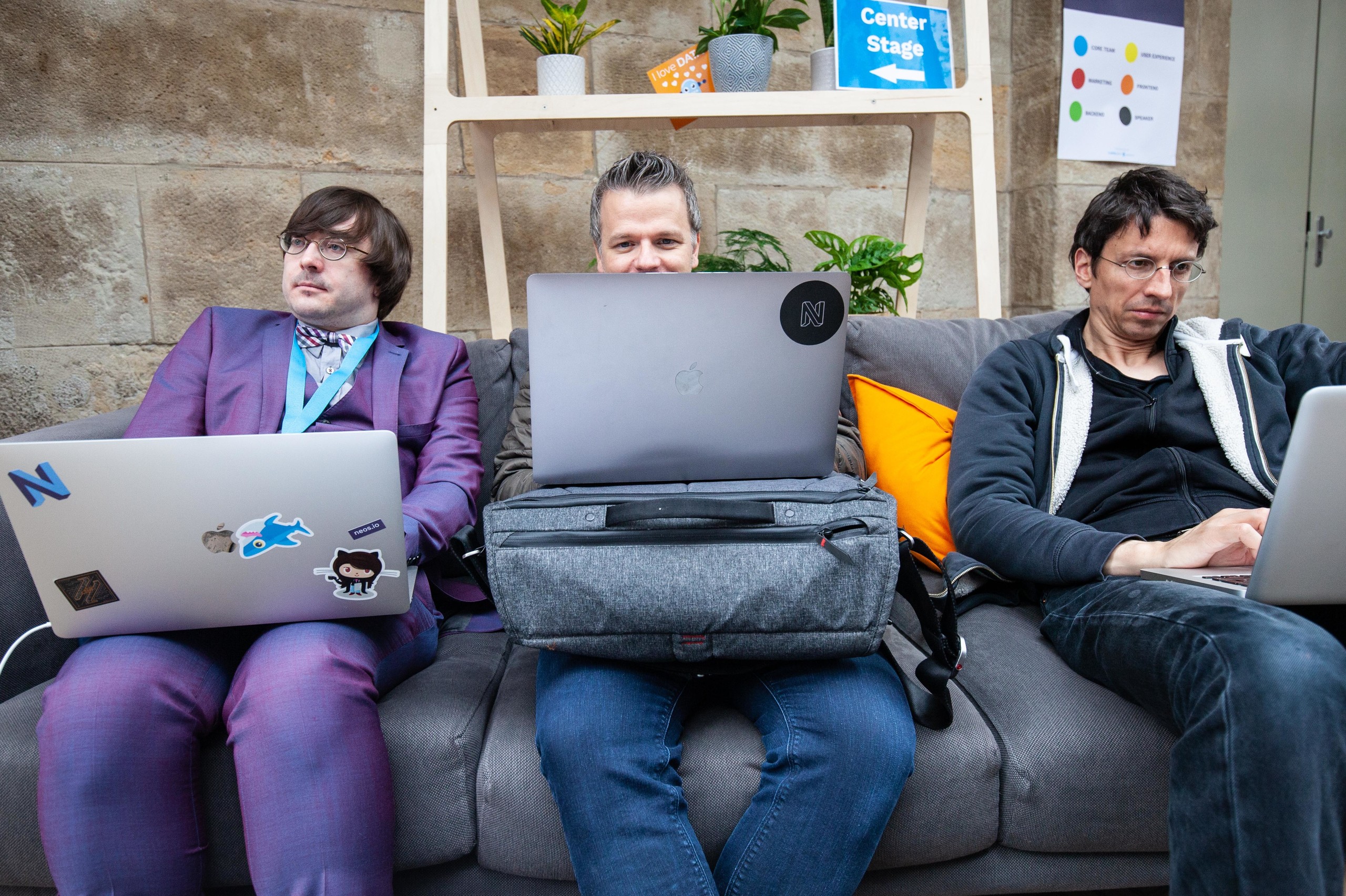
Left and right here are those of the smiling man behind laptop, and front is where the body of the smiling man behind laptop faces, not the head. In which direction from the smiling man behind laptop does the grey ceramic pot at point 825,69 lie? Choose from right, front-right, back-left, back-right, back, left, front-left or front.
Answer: back

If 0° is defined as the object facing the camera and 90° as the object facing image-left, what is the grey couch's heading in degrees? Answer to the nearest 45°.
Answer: approximately 0°

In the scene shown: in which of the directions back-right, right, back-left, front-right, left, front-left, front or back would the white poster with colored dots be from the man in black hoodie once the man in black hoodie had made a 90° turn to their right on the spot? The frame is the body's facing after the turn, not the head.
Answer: back-right

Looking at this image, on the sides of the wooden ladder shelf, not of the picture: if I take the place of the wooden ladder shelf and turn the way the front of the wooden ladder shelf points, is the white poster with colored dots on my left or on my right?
on my left

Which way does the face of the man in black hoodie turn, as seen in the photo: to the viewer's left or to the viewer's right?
to the viewer's right

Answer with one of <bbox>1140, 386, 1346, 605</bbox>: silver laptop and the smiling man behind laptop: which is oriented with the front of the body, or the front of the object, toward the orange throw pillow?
the silver laptop

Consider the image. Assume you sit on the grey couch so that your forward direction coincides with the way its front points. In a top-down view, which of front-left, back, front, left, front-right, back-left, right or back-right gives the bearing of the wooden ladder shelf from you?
back

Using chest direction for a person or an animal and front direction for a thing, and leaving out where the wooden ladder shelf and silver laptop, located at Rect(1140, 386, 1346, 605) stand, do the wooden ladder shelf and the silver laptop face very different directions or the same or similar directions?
very different directions

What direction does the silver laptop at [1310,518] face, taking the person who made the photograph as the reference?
facing away from the viewer and to the left of the viewer

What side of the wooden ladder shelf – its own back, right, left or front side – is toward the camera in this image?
front
